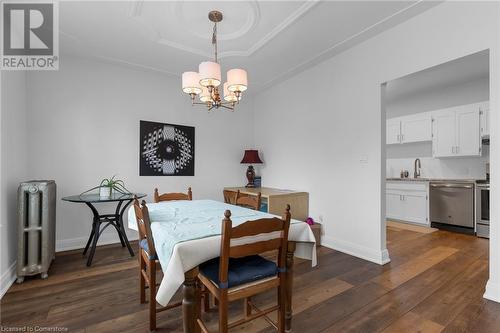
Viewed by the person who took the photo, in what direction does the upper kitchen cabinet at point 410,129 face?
facing the viewer and to the left of the viewer

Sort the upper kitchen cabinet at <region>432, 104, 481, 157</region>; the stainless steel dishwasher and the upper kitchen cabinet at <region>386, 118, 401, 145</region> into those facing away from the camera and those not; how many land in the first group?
0

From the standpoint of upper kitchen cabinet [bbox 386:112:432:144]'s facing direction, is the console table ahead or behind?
ahead

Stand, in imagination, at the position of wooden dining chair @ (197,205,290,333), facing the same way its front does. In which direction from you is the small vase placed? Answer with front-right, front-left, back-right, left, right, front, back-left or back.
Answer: front

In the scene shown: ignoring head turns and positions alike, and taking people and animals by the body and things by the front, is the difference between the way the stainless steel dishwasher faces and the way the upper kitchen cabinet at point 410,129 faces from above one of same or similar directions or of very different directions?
same or similar directions

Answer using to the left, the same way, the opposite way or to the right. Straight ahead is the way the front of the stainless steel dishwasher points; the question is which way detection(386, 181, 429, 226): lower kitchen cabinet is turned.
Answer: the same way

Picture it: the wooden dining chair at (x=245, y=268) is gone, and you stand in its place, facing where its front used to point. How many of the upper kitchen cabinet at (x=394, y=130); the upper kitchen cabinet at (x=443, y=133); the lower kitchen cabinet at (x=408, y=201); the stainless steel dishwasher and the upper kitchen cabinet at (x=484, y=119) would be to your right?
5

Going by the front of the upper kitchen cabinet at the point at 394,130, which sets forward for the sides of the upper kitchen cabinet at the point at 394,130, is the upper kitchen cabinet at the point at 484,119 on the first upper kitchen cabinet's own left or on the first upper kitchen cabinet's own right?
on the first upper kitchen cabinet's own left

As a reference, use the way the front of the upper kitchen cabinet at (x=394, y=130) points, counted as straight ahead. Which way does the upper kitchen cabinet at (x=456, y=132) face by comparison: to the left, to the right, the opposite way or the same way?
the same way

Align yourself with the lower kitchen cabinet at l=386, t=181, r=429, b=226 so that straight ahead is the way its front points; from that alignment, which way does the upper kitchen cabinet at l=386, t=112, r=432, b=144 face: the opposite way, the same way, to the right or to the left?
the same way

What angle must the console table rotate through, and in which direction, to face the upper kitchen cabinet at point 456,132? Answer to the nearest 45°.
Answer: approximately 135° to its left

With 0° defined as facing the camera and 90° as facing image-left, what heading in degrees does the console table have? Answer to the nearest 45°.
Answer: approximately 45°

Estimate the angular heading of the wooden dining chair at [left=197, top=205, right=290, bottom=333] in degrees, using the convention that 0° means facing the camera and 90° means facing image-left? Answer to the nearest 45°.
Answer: approximately 135°

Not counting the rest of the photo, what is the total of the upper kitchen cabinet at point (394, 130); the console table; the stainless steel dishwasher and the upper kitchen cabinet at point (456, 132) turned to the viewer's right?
0

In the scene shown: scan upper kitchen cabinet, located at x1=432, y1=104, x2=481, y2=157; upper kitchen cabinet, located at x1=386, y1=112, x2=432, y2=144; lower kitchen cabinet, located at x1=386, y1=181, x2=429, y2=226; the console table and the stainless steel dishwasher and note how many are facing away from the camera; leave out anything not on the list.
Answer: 0

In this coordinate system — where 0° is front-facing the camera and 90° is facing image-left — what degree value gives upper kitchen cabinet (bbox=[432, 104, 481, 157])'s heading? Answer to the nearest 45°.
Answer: approximately 45°
